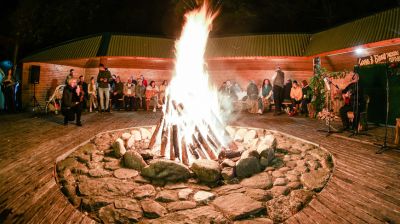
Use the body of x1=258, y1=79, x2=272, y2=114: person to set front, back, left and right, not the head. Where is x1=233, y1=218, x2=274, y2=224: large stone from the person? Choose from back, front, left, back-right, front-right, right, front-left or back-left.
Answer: front-left

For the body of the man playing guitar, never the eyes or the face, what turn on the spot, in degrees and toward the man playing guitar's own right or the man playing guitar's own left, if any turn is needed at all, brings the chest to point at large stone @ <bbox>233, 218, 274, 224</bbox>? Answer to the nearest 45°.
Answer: approximately 45° to the man playing guitar's own left

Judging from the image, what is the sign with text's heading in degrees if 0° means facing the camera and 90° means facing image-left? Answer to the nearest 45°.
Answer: approximately 45°

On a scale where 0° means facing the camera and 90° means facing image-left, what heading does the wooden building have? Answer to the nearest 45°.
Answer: approximately 0°

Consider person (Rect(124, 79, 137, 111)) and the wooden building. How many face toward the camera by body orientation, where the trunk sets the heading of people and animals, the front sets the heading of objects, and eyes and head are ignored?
2

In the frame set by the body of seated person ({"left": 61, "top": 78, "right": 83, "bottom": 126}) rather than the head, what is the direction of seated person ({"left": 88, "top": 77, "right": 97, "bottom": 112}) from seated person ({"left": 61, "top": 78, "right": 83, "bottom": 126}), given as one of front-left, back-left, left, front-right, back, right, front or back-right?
back-left

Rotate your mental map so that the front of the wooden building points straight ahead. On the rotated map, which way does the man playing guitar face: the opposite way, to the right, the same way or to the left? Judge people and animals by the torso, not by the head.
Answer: to the right

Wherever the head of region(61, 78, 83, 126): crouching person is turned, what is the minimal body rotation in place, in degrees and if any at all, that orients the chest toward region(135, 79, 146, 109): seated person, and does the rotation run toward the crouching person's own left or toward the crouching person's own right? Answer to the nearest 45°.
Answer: approximately 90° to the crouching person's own left

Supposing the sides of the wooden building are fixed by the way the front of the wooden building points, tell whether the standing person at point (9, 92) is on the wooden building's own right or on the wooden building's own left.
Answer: on the wooden building's own right
